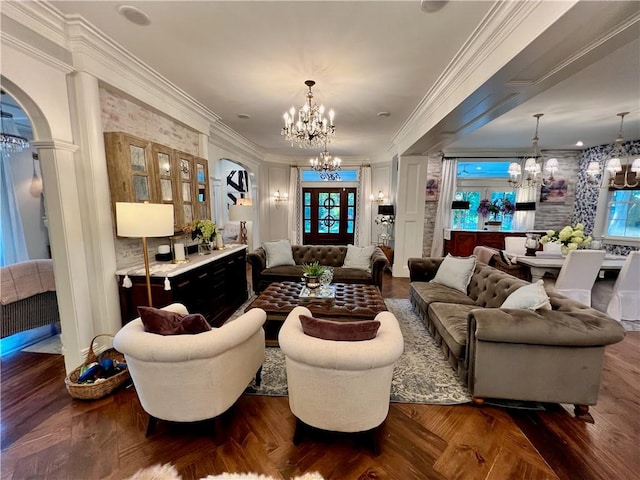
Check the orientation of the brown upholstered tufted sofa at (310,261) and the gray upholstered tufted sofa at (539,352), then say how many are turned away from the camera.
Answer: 0

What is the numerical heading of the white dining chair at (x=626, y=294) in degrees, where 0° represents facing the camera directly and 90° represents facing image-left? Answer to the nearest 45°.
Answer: approximately 135°

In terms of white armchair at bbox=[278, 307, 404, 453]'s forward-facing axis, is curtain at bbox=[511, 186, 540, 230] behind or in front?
in front

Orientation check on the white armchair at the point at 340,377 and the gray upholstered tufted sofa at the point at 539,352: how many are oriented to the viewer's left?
1

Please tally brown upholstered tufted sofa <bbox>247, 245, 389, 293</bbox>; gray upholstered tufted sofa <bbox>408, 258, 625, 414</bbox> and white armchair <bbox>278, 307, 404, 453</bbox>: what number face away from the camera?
1

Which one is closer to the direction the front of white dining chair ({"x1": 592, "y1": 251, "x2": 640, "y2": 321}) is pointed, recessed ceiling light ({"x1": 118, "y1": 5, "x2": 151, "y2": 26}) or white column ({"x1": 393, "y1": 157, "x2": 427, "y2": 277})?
the white column

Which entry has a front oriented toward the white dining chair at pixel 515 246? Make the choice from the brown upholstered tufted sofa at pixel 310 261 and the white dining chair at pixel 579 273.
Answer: the white dining chair at pixel 579 273

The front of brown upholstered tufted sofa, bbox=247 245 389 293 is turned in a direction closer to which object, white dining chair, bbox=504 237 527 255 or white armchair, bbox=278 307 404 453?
the white armchair

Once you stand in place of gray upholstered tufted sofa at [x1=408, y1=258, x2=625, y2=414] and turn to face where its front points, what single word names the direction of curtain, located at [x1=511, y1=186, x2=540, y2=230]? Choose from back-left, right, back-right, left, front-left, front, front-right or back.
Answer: right

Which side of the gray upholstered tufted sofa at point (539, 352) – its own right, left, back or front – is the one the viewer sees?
left

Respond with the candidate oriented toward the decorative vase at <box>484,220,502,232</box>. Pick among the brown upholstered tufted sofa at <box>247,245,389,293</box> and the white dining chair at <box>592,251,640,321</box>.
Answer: the white dining chair

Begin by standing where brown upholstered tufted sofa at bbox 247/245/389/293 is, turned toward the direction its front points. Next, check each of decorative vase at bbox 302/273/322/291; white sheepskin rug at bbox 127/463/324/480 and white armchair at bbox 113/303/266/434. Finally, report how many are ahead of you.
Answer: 3

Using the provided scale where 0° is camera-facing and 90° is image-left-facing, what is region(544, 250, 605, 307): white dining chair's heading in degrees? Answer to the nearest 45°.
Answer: approximately 135°

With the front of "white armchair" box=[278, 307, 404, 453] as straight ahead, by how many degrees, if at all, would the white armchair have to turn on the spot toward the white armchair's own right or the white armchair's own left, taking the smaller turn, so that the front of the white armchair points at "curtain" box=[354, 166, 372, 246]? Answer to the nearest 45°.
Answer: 0° — it already faces it

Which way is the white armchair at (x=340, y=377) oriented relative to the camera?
away from the camera

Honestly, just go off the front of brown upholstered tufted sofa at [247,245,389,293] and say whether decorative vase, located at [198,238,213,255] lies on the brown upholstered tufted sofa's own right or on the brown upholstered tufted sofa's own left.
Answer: on the brown upholstered tufted sofa's own right
